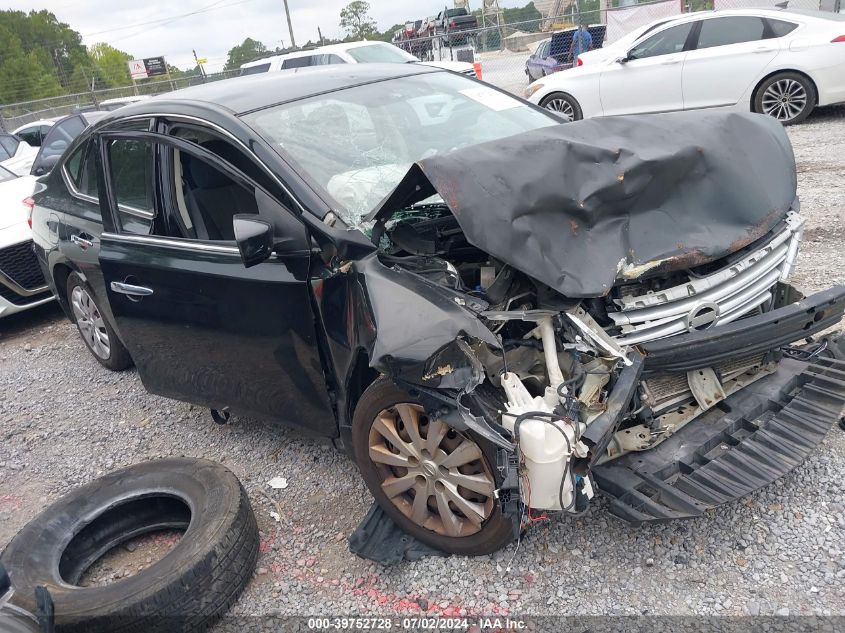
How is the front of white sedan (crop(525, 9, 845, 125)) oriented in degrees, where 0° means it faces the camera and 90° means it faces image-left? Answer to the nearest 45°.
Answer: approximately 90°

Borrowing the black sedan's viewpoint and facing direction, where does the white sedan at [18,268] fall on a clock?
The white sedan is roughly at 6 o'clock from the black sedan.

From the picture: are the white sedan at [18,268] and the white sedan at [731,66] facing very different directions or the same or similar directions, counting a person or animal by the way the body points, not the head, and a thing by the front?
very different directions

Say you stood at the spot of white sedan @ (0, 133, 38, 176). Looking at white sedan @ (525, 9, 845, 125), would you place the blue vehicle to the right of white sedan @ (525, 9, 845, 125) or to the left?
left

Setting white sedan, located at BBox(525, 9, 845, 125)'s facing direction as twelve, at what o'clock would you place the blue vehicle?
The blue vehicle is roughly at 2 o'clock from the white sedan.

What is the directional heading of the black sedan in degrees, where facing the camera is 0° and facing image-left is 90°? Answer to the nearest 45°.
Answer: approximately 315°
